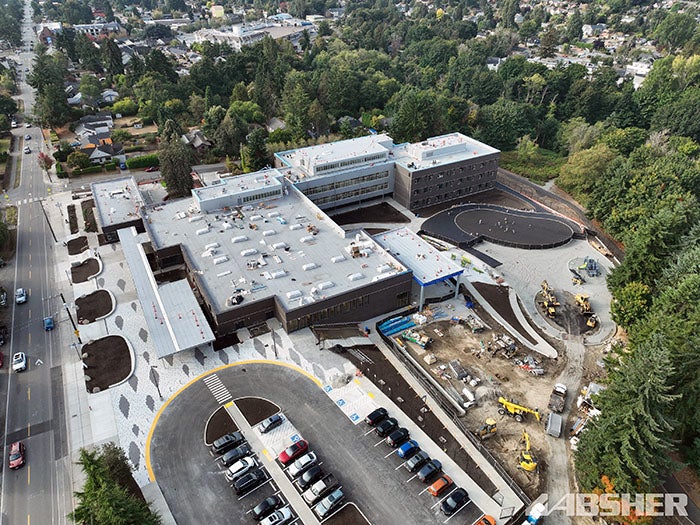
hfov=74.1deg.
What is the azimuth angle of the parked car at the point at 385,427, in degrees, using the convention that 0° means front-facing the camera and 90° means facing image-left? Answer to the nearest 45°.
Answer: approximately 225°

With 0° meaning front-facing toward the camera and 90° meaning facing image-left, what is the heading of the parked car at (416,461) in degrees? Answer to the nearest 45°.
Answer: approximately 225°

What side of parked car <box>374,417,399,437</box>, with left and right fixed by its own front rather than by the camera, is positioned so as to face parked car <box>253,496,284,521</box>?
back

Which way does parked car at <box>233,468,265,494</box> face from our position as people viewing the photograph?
facing away from the viewer and to the right of the viewer

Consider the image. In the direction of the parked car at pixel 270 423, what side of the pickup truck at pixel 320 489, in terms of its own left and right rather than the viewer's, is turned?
right

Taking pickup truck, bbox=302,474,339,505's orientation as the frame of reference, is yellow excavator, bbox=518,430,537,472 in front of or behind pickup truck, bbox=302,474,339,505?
behind

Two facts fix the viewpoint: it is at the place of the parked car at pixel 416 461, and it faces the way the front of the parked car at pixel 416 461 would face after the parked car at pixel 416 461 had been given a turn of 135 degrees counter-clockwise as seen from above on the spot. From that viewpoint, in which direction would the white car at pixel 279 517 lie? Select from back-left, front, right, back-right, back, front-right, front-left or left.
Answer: front-left

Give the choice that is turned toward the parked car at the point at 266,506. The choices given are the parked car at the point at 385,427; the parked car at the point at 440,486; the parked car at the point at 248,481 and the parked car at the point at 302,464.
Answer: the parked car at the point at 302,464

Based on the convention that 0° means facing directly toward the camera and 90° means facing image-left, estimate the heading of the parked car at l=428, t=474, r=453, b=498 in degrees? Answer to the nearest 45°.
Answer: approximately 225°

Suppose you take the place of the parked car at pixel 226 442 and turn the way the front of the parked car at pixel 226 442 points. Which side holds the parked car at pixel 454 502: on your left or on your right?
on your right

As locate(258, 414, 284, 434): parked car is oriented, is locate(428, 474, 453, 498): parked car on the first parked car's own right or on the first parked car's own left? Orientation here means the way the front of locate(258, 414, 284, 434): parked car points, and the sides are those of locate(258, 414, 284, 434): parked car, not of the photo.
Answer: on the first parked car's own left

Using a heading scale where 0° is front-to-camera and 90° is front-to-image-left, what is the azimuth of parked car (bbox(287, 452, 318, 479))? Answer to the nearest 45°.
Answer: approximately 45°

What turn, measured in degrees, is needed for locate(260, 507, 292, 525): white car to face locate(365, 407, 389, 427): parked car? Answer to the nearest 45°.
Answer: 0° — it already faces it
